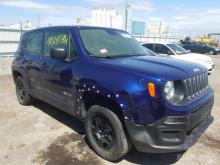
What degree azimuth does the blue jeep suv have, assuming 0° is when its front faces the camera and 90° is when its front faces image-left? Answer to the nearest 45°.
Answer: approximately 315°

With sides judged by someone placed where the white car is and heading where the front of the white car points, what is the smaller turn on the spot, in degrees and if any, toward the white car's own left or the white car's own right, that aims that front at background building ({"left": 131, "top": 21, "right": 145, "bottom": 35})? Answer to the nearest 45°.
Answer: approximately 135° to the white car's own left

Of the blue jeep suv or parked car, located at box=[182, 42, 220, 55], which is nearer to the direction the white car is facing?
the blue jeep suv

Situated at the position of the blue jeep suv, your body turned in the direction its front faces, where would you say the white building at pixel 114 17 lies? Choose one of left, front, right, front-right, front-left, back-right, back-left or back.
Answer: back-left

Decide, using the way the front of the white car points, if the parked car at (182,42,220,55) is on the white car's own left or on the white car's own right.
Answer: on the white car's own left

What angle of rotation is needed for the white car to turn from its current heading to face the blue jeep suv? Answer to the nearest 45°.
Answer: approximately 45° to its right

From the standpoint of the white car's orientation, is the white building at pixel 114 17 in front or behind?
behind
